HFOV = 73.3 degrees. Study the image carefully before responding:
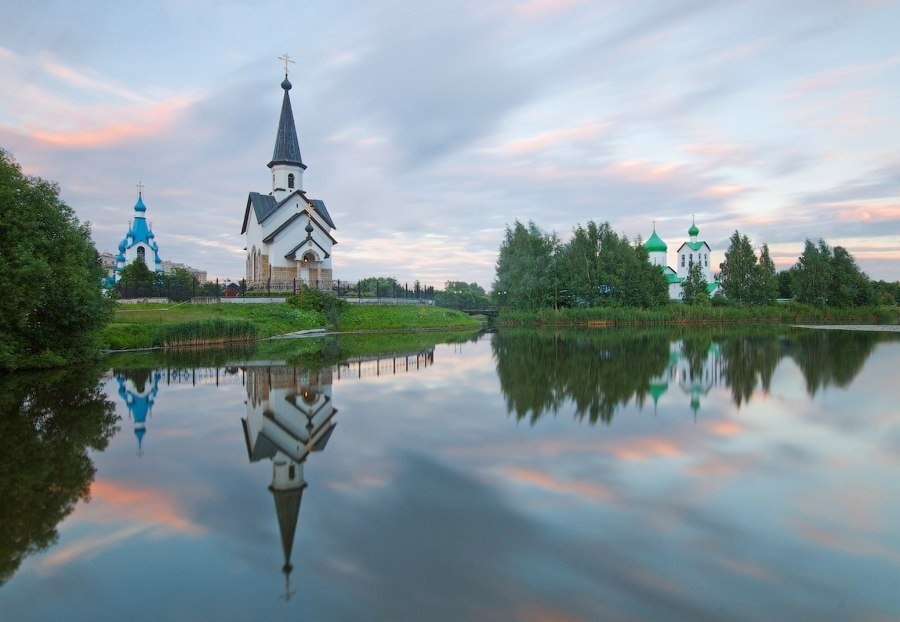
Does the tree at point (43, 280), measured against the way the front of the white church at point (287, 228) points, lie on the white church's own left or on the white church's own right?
on the white church's own right

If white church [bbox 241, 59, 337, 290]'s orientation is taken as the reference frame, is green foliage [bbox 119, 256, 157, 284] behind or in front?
behind

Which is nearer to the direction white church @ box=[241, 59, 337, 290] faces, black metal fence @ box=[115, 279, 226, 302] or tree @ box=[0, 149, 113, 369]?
the tree

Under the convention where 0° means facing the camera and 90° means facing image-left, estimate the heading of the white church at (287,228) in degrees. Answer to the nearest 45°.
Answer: approximately 315°

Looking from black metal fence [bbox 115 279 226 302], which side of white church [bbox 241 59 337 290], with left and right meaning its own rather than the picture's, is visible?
right
